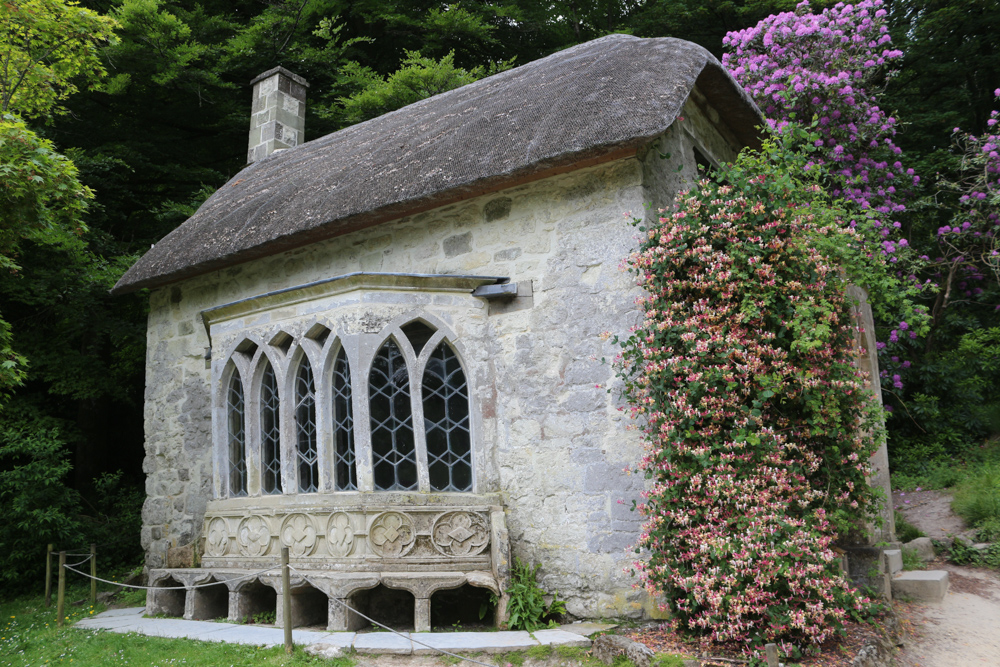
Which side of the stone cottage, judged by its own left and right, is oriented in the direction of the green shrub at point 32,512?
right

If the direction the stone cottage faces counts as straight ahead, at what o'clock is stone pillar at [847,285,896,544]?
The stone pillar is roughly at 7 o'clock from the stone cottage.

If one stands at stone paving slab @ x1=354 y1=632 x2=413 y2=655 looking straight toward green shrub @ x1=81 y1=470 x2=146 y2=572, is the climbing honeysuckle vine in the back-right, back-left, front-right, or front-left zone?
back-right

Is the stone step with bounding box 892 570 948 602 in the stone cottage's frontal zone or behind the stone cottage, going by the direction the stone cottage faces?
behind

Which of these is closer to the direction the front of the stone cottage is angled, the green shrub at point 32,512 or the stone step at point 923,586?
the green shrub

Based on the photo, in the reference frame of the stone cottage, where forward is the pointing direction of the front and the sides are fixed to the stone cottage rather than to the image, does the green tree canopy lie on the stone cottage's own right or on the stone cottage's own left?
on the stone cottage's own right

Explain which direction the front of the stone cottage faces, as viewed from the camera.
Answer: facing the viewer and to the left of the viewer

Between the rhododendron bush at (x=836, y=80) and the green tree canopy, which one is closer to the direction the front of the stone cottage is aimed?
the green tree canopy
